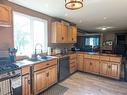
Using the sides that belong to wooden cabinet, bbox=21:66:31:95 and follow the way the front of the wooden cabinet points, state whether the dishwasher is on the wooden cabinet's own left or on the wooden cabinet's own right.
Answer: on the wooden cabinet's own left

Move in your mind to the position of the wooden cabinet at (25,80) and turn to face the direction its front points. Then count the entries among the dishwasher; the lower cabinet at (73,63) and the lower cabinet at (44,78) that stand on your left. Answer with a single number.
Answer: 3

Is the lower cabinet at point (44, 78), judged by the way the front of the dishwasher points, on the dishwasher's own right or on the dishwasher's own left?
on the dishwasher's own right

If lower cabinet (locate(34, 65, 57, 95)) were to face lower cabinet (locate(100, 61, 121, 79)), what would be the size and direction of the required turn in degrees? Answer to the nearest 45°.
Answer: approximately 45° to its left

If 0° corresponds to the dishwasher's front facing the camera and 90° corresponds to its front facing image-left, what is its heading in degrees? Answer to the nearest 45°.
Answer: approximately 315°
